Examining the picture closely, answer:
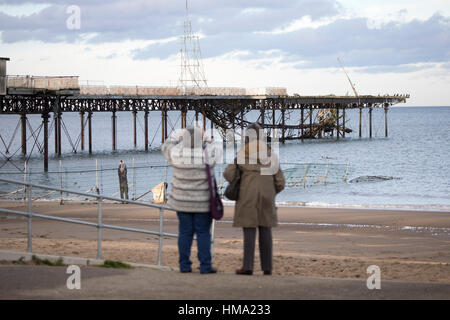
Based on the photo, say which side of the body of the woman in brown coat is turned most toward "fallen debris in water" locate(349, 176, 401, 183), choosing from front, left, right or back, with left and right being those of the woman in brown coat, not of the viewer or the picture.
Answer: front

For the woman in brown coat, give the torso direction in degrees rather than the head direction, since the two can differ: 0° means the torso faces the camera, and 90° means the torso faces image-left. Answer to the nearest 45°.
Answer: approximately 180°
